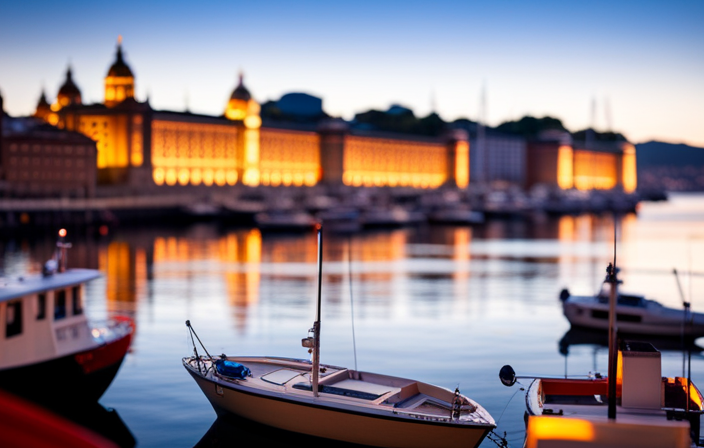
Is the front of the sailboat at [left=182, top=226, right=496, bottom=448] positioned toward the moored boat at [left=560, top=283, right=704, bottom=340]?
no

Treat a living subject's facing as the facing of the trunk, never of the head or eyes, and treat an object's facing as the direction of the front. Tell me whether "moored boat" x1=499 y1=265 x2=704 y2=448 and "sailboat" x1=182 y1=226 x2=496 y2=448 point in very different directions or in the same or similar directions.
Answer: same or similar directions

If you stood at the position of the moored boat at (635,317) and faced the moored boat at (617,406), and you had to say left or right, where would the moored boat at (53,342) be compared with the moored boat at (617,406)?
right
